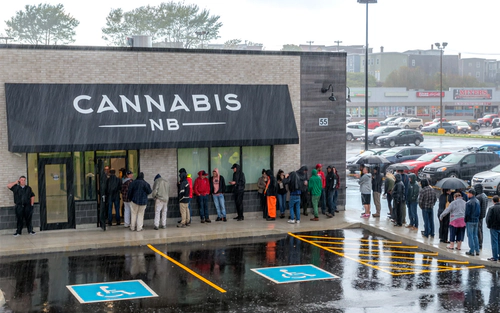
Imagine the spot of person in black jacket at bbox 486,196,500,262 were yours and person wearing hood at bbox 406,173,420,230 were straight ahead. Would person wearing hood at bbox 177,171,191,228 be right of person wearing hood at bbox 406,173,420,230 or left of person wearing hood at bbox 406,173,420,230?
left

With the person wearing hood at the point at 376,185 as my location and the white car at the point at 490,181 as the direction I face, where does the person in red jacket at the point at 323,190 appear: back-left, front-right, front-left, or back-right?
back-left

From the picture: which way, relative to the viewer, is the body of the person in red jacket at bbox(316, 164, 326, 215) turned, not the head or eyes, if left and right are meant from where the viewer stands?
facing to the left of the viewer

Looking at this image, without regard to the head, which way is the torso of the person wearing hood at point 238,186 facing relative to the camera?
to the viewer's left

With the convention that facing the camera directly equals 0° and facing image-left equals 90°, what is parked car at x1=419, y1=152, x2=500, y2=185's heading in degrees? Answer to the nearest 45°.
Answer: approximately 45°

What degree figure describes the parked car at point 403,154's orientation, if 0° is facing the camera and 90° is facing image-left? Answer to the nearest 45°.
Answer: approximately 45°

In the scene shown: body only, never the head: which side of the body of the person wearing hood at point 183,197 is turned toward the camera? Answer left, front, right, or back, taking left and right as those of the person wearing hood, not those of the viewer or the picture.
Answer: left
